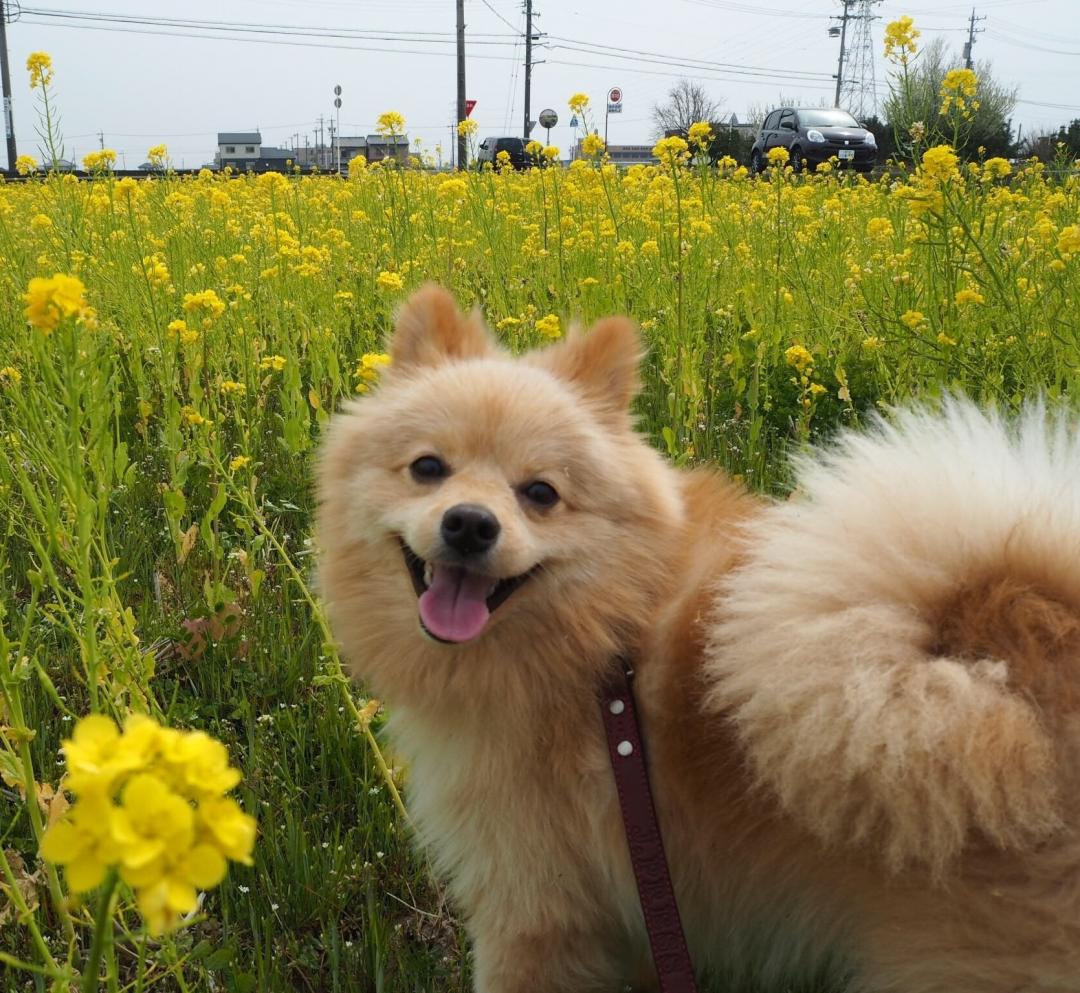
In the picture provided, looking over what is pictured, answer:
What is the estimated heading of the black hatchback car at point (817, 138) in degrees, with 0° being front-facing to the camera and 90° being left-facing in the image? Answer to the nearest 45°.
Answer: approximately 315°

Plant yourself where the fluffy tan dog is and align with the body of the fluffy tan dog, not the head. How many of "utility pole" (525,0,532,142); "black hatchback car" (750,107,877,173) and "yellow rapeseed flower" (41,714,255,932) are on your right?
2

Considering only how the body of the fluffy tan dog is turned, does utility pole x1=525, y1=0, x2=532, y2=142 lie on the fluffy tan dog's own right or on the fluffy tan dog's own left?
on the fluffy tan dog's own right

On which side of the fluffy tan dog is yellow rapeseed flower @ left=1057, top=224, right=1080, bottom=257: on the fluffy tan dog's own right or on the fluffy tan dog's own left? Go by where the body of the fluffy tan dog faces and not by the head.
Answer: on the fluffy tan dog's own right

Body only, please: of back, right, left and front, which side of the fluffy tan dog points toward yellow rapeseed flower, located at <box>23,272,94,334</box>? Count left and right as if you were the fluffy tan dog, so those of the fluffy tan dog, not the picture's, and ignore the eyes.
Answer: front

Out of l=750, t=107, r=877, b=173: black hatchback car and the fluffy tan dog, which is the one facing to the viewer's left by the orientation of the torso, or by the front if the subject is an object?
the fluffy tan dog

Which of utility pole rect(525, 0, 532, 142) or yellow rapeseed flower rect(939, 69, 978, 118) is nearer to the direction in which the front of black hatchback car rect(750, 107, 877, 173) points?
the yellow rapeseed flower

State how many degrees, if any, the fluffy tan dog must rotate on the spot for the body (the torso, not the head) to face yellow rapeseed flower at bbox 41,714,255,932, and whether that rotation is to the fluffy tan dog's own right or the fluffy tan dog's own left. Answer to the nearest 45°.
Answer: approximately 90° to the fluffy tan dog's own left

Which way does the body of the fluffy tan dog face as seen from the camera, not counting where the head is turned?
to the viewer's left

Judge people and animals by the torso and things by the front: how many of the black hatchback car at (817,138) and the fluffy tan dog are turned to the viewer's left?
1

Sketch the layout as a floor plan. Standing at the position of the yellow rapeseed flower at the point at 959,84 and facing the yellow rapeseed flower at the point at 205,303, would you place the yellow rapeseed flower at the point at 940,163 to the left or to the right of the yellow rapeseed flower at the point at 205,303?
left

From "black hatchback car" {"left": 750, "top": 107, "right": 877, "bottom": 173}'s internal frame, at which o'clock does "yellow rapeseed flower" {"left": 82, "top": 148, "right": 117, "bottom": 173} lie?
The yellow rapeseed flower is roughly at 2 o'clock from the black hatchback car.

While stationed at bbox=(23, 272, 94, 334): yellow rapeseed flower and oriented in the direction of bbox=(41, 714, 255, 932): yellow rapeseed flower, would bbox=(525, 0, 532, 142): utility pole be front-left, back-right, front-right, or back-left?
back-left

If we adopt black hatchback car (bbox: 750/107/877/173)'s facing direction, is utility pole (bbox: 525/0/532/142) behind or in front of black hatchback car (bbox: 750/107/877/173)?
behind
